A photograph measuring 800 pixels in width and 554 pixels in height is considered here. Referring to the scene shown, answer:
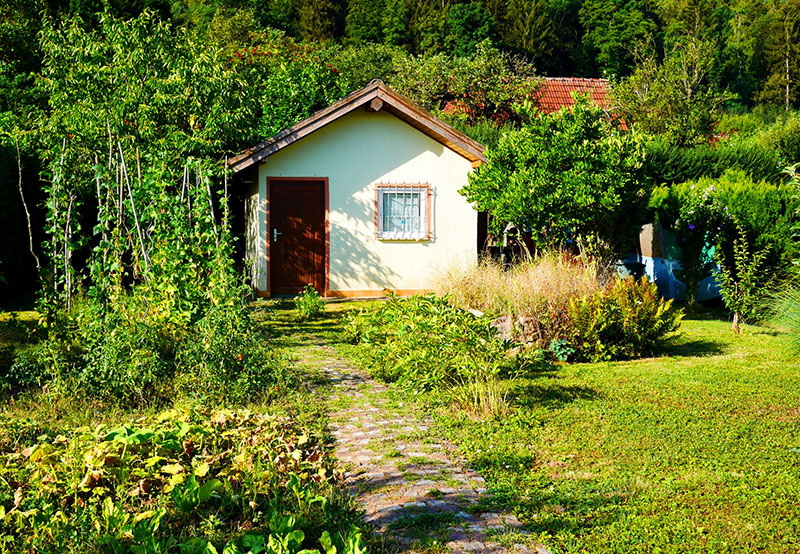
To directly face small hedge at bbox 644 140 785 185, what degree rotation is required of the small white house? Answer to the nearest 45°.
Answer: approximately 135° to its left

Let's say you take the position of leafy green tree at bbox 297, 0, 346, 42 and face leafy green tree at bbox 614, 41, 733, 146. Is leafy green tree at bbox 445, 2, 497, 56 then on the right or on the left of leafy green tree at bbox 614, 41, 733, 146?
left

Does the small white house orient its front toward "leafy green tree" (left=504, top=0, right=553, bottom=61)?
no

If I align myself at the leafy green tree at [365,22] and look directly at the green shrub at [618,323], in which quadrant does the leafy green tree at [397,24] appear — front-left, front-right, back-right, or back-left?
front-left

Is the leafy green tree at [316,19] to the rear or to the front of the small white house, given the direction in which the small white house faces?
to the rear

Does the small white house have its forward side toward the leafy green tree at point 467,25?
no

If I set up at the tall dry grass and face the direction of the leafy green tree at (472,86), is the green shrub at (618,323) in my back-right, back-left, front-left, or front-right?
back-right

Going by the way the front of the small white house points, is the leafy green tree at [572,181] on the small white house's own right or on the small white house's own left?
on the small white house's own left

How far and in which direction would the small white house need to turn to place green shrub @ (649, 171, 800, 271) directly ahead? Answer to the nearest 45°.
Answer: approximately 90° to its left

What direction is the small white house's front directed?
toward the camera

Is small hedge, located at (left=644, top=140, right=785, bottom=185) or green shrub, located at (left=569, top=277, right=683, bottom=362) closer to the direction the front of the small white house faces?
the green shrub

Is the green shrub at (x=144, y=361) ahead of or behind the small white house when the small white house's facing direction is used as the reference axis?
ahead

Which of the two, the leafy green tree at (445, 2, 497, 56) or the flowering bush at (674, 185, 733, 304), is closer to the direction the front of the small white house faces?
the flowering bush

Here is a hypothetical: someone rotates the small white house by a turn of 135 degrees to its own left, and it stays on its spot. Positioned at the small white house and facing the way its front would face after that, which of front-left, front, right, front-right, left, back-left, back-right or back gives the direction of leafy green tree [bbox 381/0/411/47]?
front-left

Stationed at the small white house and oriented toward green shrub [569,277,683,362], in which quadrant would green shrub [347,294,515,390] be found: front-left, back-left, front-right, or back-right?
front-right

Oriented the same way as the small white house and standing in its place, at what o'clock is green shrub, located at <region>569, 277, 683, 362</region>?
The green shrub is roughly at 11 o'clock from the small white house.

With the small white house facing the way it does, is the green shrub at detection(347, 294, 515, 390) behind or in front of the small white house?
in front

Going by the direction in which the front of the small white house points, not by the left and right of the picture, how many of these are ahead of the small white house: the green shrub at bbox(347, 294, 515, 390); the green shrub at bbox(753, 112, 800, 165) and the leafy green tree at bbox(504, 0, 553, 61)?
1

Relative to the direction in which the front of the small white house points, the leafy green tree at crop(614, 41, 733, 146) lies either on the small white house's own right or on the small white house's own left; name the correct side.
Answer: on the small white house's own left

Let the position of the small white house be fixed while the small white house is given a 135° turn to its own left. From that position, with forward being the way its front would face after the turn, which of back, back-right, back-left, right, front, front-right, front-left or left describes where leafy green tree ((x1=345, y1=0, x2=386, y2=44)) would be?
front-left
